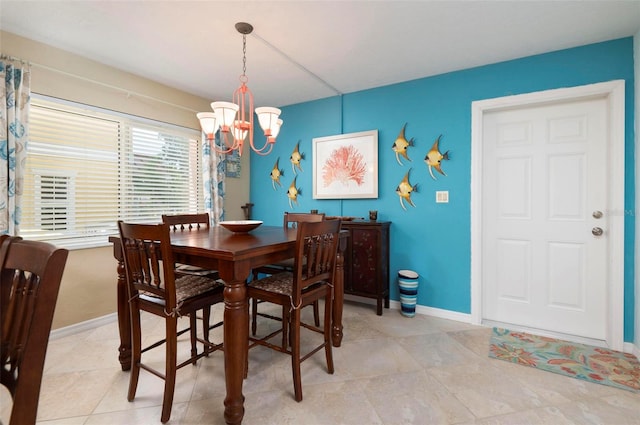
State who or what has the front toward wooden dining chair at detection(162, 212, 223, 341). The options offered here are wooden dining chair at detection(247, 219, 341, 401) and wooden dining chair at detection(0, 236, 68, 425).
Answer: wooden dining chair at detection(247, 219, 341, 401)

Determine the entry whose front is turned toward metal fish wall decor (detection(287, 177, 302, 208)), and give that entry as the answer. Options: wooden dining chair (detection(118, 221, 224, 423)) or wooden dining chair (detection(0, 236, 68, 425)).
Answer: wooden dining chair (detection(118, 221, 224, 423))

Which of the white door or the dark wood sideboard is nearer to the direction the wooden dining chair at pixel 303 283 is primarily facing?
the dark wood sideboard

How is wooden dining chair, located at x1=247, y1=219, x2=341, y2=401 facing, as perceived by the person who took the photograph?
facing away from the viewer and to the left of the viewer

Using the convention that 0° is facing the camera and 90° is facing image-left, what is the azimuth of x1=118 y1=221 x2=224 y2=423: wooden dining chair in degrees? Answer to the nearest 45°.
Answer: approximately 225°

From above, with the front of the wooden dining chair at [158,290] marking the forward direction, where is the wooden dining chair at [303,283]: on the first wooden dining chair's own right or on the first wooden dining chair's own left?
on the first wooden dining chair's own right
